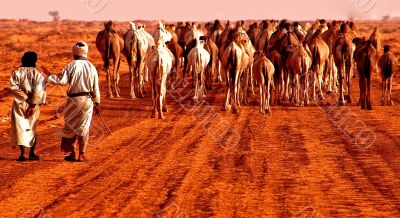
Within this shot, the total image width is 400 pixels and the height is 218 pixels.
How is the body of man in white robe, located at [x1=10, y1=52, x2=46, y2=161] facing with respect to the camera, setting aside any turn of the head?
away from the camera

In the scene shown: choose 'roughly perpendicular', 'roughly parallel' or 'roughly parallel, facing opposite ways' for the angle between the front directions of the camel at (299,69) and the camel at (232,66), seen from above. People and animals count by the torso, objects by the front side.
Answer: roughly parallel

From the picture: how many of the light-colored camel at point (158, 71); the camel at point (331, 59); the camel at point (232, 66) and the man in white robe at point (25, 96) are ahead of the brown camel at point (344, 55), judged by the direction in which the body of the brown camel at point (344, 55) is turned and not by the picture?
1

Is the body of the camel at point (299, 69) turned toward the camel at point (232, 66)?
no

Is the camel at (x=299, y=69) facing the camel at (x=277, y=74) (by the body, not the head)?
no

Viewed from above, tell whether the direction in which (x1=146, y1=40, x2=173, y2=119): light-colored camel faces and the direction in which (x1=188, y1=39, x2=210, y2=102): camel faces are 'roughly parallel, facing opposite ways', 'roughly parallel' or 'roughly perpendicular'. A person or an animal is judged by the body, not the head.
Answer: roughly parallel
